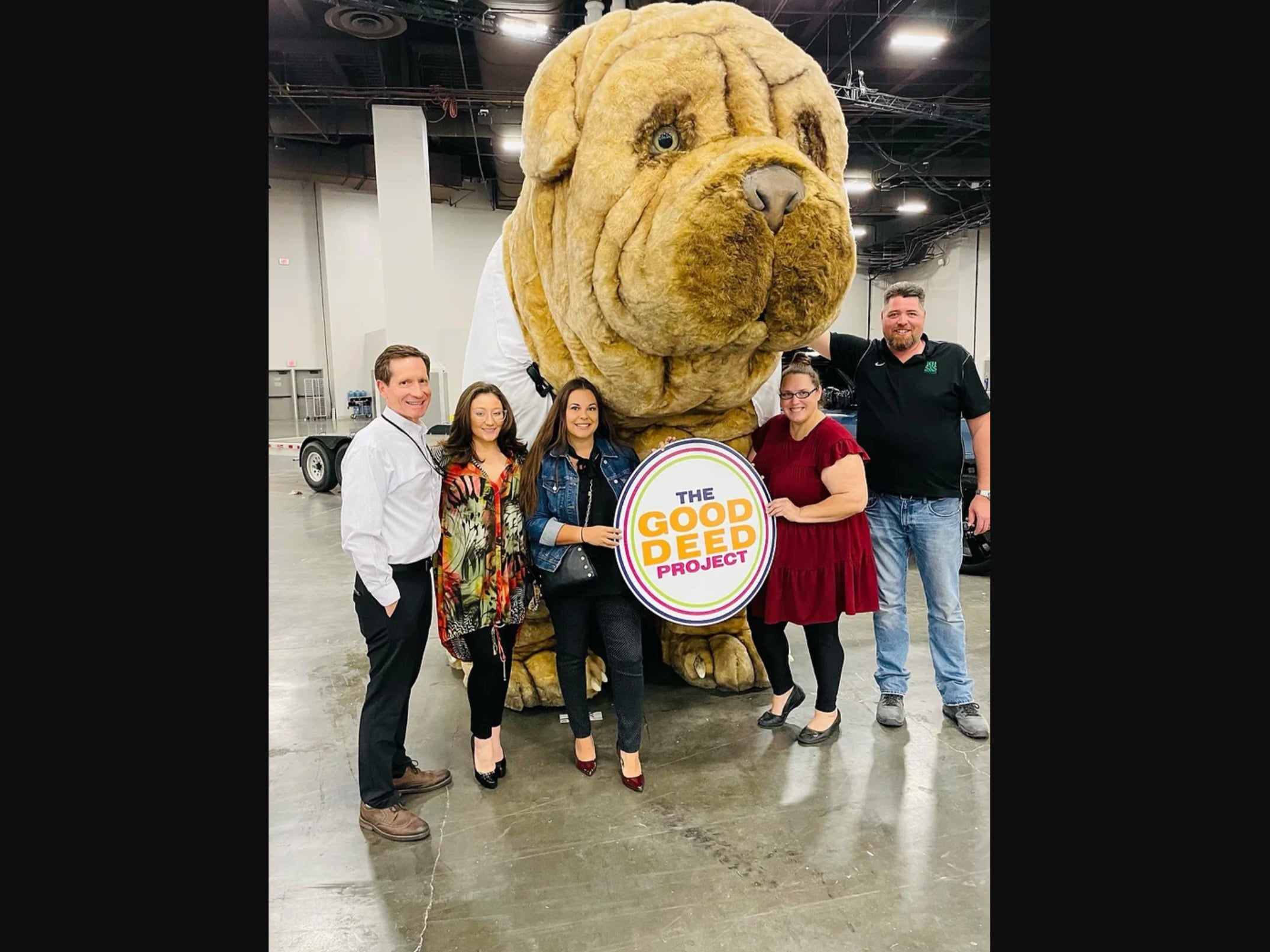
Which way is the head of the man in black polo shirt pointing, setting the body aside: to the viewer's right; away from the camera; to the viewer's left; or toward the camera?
toward the camera

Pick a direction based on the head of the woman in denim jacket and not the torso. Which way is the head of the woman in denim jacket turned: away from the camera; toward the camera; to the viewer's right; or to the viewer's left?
toward the camera

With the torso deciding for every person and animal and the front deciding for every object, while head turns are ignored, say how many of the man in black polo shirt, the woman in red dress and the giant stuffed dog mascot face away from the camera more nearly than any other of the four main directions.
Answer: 0

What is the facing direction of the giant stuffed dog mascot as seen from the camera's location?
facing the viewer and to the right of the viewer

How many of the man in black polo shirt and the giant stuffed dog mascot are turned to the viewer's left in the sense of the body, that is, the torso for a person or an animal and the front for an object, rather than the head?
0

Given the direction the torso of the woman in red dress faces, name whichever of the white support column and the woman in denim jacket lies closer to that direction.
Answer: the woman in denim jacket

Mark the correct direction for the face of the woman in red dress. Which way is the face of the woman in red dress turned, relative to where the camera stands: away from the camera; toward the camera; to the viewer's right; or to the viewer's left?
toward the camera

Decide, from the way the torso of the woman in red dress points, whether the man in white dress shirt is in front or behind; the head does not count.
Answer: in front

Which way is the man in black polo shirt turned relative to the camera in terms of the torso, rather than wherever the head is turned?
toward the camera

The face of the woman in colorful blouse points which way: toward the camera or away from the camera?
toward the camera

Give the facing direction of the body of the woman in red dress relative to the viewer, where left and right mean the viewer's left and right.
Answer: facing the viewer and to the left of the viewer

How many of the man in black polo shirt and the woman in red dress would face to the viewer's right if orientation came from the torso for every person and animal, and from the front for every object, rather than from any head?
0
